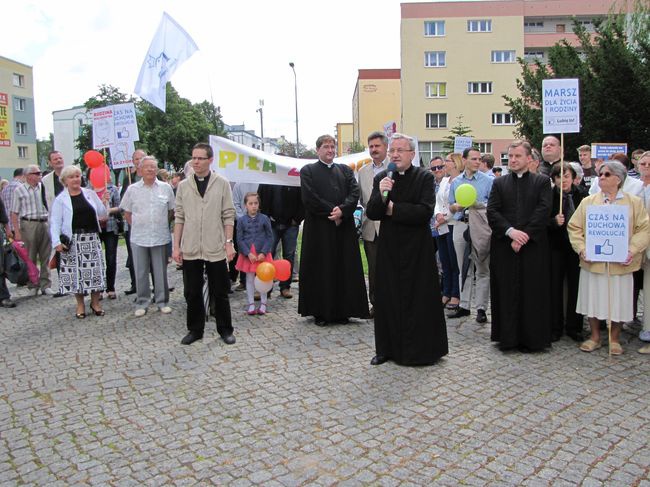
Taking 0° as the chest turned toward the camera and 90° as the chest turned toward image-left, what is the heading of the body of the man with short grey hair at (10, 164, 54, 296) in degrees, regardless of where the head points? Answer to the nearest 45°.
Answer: approximately 315°

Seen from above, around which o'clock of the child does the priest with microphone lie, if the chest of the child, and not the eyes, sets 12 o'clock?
The priest with microphone is roughly at 11 o'clock from the child.

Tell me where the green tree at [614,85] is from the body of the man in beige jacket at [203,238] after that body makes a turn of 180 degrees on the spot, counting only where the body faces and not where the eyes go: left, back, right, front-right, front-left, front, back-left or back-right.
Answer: front-right

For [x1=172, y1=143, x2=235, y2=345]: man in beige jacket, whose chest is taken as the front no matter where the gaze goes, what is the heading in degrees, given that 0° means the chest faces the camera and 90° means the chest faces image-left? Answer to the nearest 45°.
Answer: approximately 0°

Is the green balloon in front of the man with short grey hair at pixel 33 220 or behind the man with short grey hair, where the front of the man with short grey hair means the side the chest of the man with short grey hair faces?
in front

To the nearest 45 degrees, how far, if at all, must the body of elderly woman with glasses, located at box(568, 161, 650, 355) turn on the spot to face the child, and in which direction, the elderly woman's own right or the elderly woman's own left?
approximately 90° to the elderly woman's own right

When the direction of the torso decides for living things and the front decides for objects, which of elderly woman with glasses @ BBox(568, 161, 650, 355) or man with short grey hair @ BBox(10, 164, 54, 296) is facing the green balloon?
the man with short grey hair

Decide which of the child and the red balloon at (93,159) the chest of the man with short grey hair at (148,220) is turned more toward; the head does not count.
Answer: the child

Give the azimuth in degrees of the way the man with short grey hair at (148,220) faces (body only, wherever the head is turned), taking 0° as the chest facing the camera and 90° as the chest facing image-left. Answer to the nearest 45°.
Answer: approximately 0°

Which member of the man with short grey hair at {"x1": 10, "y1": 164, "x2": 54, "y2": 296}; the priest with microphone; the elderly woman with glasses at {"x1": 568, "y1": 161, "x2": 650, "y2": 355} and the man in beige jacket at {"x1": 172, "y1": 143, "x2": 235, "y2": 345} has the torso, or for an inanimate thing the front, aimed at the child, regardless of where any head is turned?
the man with short grey hair
